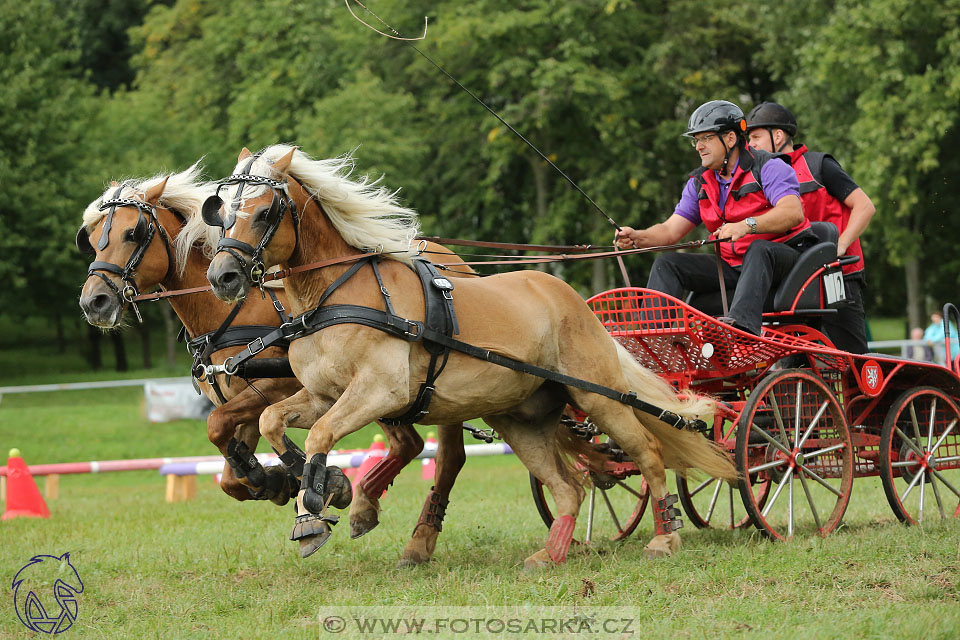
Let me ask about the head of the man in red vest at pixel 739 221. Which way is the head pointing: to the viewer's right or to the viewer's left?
to the viewer's left

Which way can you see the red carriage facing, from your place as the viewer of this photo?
facing the viewer and to the left of the viewer

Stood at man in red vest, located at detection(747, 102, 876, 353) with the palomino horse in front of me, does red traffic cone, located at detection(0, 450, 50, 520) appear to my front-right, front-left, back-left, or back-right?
front-right

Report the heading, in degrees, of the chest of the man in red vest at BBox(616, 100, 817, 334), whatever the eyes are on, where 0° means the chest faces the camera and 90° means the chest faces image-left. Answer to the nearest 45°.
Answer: approximately 45°

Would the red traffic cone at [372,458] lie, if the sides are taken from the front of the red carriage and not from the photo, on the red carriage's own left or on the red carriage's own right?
on the red carriage's own right

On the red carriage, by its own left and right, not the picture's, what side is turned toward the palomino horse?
front

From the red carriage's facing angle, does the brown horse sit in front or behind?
in front

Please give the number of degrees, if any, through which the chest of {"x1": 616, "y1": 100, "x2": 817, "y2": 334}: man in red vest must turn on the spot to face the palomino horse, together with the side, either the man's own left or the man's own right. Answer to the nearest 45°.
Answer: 0° — they already face it

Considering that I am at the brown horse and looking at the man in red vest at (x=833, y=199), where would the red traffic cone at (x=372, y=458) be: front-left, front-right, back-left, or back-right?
front-left

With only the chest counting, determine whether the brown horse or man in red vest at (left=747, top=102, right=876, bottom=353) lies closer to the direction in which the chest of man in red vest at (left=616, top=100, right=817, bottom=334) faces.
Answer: the brown horse

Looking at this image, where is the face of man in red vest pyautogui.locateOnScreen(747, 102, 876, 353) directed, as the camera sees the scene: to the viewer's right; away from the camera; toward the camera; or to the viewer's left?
to the viewer's left

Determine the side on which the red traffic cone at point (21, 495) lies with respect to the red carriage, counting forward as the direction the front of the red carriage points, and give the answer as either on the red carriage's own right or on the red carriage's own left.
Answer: on the red carriage's own right
